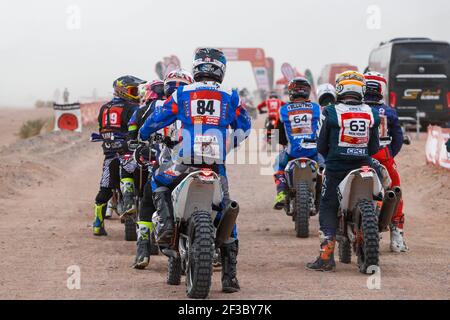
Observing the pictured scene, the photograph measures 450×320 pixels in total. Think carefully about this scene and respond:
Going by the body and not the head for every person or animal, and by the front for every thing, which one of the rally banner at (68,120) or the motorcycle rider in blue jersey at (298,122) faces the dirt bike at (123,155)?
the rally banner

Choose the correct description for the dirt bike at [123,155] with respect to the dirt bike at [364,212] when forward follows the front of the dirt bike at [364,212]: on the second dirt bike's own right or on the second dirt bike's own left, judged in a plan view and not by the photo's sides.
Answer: on the second dirt bike's own left

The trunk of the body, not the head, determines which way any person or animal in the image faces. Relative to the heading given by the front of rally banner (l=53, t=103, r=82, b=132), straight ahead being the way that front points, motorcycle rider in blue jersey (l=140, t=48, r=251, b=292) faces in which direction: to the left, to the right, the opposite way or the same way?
the opposite way

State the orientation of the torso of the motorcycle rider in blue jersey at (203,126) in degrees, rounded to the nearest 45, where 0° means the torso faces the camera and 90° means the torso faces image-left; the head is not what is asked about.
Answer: approximately 180°

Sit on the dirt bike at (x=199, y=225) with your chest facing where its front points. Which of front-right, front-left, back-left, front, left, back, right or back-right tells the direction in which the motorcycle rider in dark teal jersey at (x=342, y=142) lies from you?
front-right

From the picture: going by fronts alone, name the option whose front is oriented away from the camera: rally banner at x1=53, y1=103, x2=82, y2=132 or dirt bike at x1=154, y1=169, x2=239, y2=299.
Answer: the dirt bike

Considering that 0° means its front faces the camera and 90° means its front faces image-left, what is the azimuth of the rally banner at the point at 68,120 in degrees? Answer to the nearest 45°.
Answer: approximately 0°

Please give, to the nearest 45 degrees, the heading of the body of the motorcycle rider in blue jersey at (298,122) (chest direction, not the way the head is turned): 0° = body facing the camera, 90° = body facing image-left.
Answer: approximately 180°

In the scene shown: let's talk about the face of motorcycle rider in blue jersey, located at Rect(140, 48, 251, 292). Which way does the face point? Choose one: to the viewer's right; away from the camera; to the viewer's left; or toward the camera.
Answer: away from the camera

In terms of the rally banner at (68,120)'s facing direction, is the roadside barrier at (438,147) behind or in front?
in front

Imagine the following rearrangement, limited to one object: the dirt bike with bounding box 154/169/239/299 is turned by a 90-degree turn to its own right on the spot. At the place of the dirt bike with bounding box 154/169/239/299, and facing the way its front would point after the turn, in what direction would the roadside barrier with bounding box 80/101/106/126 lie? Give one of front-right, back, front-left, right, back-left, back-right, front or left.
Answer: left

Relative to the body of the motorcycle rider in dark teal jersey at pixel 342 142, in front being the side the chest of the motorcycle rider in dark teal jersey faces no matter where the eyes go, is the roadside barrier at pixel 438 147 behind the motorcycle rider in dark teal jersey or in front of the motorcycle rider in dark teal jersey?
in front

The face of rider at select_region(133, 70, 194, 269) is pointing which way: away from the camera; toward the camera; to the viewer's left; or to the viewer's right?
away from the camera

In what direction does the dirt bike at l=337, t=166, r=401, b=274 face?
away from the camera

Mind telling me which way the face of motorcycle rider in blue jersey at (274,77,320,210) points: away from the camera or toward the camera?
away from the camera

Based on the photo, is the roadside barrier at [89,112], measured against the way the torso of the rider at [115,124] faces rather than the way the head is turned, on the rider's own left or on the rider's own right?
on the rider's own left

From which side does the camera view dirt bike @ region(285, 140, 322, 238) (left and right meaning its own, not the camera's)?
back
